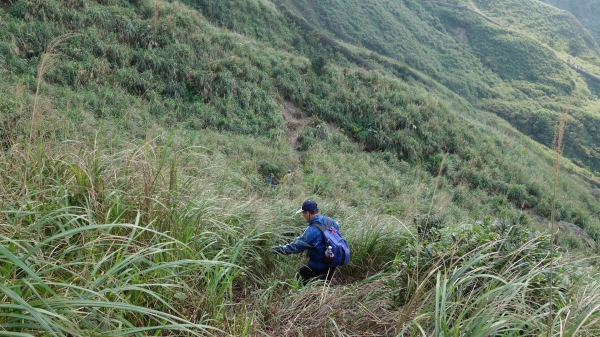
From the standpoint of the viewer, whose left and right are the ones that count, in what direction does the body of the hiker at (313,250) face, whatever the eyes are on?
facing to the left of the viewer
